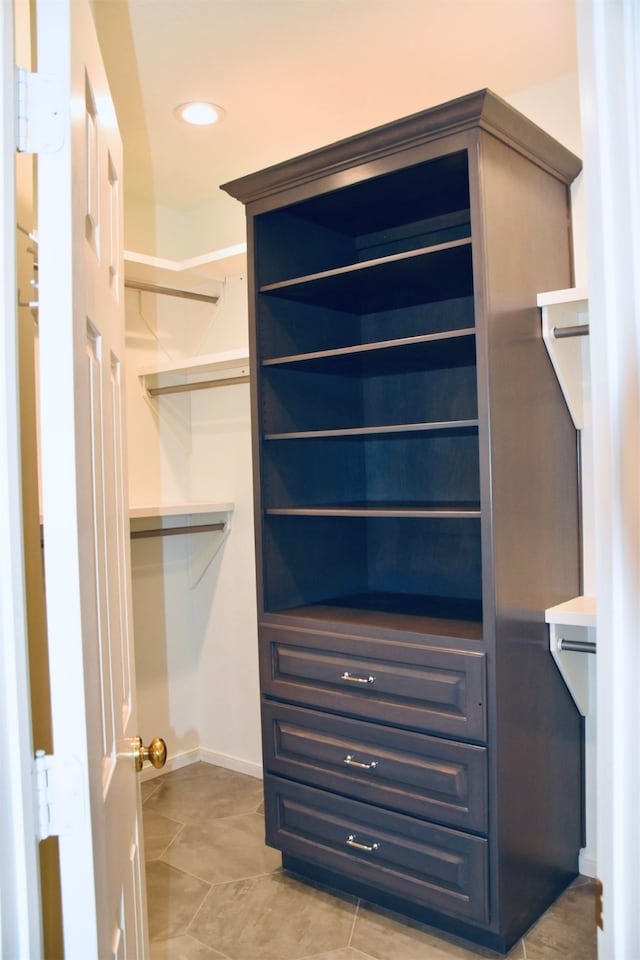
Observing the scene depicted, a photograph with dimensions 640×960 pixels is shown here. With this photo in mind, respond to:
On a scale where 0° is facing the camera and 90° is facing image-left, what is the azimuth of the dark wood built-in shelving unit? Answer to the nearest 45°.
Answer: approximately 45°

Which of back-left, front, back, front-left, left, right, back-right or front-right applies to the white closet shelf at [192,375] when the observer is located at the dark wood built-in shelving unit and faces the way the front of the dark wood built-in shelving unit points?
right

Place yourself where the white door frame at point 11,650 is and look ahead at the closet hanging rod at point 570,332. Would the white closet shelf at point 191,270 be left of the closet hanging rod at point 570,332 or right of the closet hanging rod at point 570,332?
left

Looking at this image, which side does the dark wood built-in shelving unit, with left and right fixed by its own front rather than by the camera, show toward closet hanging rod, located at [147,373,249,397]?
right

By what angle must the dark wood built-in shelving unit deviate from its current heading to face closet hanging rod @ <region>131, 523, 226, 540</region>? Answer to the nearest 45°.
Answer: approximately 90° to its right

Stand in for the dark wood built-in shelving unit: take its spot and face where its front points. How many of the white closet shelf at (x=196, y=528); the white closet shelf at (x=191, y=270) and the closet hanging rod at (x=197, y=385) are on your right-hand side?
3

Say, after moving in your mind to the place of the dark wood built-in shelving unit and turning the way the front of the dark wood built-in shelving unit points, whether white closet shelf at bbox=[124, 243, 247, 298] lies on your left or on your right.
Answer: on your right

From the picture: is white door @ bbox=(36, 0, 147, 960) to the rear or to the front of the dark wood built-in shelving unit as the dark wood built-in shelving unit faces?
to the front
